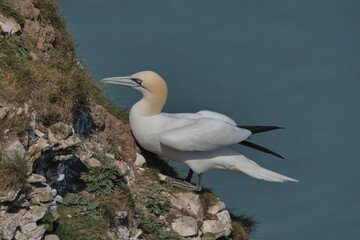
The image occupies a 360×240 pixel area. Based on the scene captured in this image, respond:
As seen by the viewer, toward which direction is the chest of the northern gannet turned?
to the viewer's left

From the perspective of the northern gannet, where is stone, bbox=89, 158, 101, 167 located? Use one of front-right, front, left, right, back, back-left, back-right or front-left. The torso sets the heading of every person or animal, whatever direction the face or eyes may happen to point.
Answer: front-left

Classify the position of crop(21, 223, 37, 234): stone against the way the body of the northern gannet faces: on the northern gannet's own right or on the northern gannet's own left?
on the northern gannet's own left

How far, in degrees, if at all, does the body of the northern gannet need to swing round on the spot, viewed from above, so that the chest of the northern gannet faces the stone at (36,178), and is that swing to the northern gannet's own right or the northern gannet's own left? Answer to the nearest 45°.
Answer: approximately 45° to the northern gannet's own left

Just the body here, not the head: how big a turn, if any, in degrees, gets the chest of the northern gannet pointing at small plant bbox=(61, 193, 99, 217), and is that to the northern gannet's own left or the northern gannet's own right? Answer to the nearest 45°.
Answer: approximately 45° to the northern gannet's own left

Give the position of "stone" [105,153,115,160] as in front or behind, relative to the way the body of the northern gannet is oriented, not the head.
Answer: in front

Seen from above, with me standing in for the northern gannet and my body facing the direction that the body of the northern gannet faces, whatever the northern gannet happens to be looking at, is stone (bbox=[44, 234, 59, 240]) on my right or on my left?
on my left
